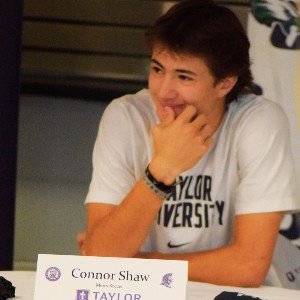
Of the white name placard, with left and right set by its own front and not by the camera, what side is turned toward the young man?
back

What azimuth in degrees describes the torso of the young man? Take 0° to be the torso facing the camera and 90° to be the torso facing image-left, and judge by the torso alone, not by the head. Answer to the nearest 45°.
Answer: approximately 0°

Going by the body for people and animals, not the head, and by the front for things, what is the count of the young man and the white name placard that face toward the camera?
2

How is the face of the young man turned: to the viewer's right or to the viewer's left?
to the viewer's left

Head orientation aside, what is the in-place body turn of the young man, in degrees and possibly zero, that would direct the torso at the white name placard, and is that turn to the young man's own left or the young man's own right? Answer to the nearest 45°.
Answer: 0° — they already face it
